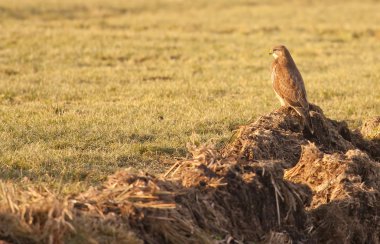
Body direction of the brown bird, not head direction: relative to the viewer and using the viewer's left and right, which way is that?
facing to the left of the viewer
